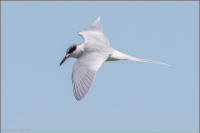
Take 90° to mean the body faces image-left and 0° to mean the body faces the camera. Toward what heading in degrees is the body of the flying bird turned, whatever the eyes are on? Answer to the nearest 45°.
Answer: approximately 90°
